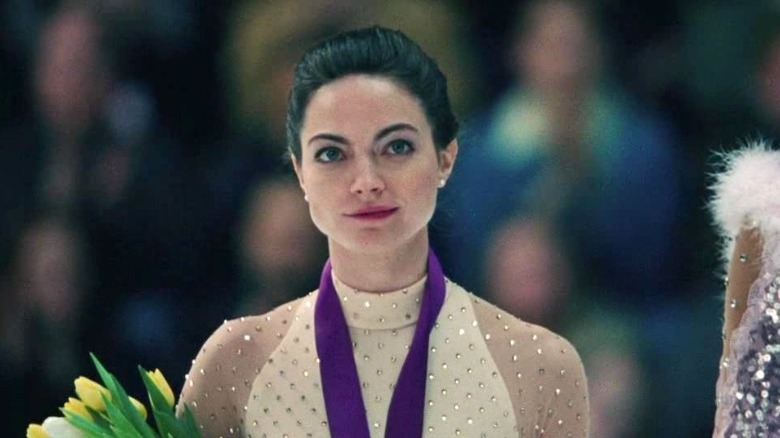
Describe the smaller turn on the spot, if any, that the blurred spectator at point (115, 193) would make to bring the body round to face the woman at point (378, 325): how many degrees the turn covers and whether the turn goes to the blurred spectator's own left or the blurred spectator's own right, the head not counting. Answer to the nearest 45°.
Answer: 0° — they already face them

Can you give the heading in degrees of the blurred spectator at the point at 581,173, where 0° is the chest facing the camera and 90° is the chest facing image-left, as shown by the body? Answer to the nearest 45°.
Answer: approximately 0°

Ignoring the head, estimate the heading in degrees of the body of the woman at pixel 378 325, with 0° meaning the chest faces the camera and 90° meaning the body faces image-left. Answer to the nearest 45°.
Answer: approximately 0°

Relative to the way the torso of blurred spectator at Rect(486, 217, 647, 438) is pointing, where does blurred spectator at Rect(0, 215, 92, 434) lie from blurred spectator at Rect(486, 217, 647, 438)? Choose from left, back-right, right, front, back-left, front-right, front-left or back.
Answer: front-right

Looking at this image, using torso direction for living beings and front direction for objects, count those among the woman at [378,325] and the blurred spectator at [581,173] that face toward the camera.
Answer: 2

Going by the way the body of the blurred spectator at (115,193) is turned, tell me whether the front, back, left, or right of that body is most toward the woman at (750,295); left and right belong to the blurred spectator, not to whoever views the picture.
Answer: front

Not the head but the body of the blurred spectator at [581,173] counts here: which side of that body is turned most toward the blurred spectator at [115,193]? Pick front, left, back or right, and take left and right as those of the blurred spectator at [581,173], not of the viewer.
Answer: right
